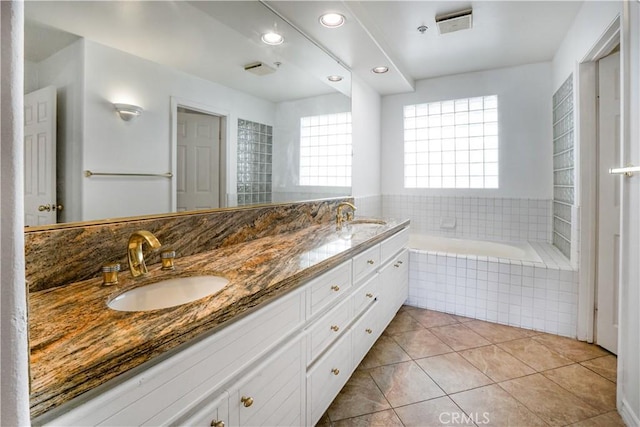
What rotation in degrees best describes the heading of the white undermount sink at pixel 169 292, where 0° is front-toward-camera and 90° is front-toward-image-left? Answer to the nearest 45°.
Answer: approximately 315°

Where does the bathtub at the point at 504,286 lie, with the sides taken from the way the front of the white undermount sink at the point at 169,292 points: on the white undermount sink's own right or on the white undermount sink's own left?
on the white undermount sink's own left

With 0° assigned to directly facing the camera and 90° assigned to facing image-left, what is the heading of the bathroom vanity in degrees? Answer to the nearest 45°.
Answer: approximately 315°

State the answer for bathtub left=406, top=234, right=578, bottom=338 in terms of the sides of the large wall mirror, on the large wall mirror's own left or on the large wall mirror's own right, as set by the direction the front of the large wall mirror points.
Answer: on the large wall mirror's own left

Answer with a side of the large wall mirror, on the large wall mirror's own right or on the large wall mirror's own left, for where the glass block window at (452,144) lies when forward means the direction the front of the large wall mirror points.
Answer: on the large wall mirror's own left
